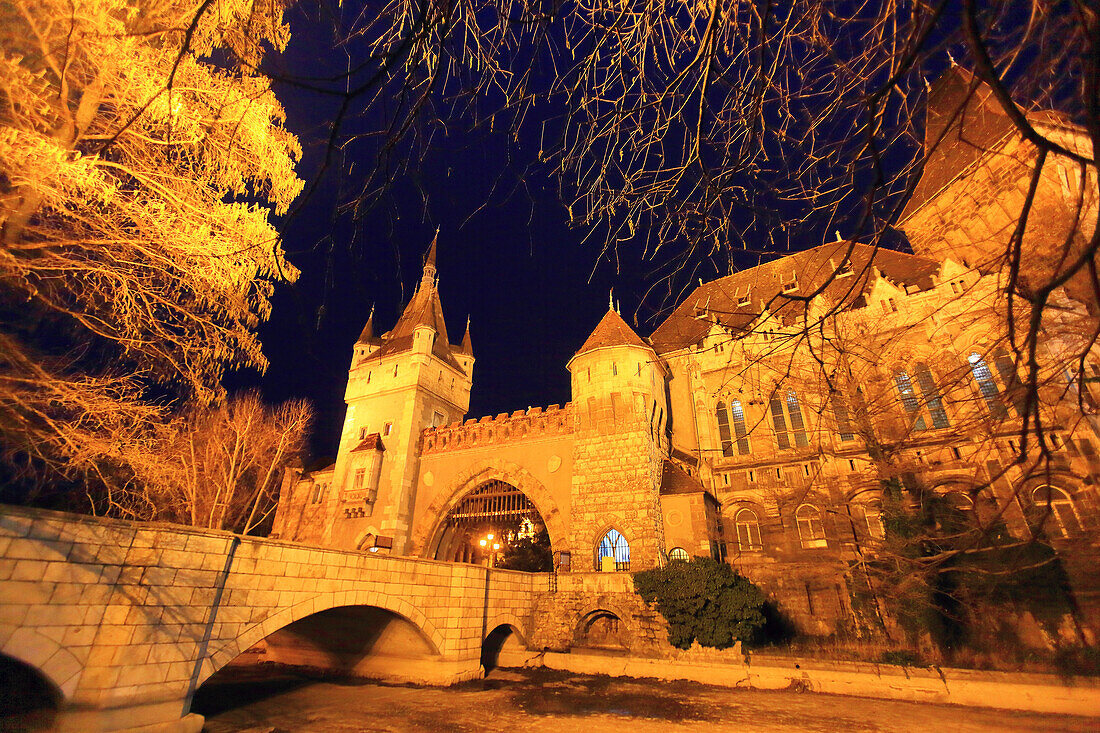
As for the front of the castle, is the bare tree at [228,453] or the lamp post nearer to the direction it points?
the bare tree

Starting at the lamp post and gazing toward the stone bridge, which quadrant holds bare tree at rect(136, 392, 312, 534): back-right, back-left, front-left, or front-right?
front-right

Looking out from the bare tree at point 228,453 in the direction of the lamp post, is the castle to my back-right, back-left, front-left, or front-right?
front-right

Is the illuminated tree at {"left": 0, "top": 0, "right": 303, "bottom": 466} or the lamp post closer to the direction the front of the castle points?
the illuminated tree

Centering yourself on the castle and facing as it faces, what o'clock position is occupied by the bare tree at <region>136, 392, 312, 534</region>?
The bare tree is roughly at 1 o'clock from the castle.

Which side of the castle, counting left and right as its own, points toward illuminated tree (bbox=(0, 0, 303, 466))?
front

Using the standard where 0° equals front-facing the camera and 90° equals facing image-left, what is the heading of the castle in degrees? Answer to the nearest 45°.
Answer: approximately 45°
